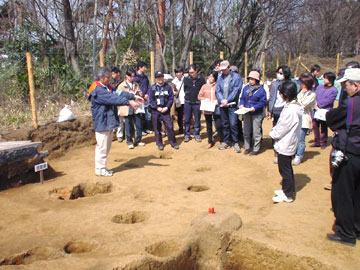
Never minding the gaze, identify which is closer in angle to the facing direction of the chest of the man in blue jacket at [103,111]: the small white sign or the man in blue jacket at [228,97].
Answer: the man in blue jacket

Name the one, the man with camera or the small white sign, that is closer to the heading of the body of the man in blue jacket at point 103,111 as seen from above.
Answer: the man with camera

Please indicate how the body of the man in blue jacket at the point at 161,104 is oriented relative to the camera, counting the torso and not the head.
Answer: toward the camera

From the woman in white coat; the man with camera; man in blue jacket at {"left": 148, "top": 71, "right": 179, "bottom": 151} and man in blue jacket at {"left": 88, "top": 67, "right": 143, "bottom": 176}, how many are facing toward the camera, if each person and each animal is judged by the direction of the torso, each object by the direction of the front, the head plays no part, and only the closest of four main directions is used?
1

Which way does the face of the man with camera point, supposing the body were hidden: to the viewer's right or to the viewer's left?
to the viewer's left

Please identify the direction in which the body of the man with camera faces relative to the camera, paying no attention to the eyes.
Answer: to the viewer's left

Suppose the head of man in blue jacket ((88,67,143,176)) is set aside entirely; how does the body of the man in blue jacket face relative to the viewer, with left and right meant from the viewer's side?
facing to the right of the viewer

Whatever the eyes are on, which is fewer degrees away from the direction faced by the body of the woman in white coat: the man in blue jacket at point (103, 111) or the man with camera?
the man in blue jacket
